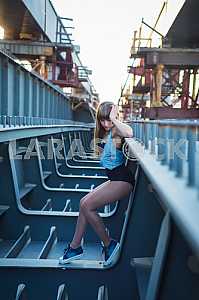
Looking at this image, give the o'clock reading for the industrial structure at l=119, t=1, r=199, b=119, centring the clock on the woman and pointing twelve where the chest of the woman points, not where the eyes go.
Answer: The industrial structure is roughly at 5 o'clock from the woman.
